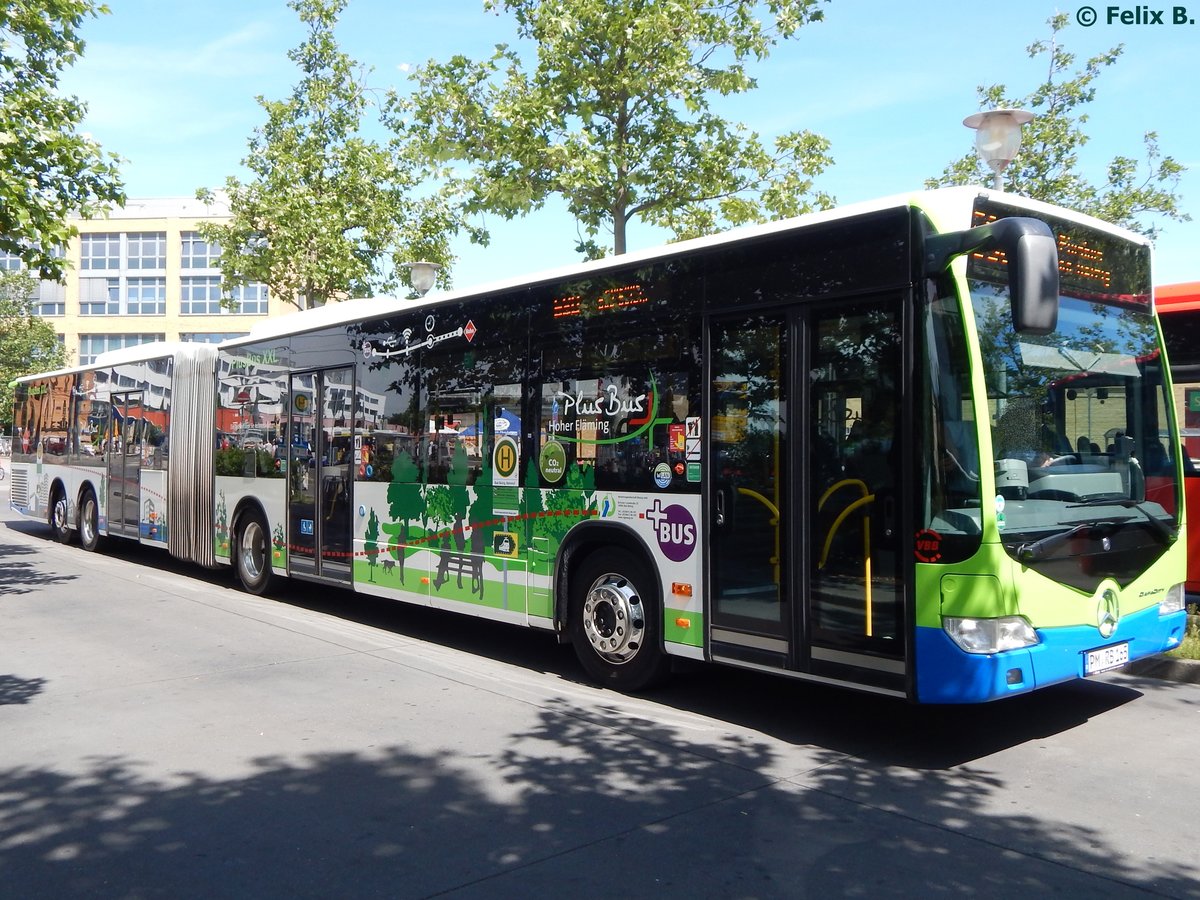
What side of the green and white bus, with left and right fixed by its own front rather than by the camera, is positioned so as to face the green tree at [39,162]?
back

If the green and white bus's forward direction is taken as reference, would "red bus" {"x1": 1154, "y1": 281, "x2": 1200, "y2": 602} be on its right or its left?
on its left

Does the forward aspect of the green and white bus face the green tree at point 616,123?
no

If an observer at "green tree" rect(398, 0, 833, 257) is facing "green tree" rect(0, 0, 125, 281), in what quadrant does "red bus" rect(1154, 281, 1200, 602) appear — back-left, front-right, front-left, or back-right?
back-left

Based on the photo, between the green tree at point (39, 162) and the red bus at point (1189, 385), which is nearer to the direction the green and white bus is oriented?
the red bus

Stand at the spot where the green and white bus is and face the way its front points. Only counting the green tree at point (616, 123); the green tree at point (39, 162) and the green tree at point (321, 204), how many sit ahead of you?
0

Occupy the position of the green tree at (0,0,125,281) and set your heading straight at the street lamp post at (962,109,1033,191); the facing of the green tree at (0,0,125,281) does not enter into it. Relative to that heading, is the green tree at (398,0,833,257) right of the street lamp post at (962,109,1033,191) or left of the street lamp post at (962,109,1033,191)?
left

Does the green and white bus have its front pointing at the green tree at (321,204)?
no

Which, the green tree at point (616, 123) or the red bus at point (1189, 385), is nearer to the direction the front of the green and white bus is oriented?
the red bus

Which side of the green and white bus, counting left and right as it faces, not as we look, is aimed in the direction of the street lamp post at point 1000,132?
left

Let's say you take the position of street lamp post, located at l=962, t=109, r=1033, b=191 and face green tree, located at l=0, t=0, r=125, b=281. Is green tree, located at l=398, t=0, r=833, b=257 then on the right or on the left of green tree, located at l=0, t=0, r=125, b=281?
right
